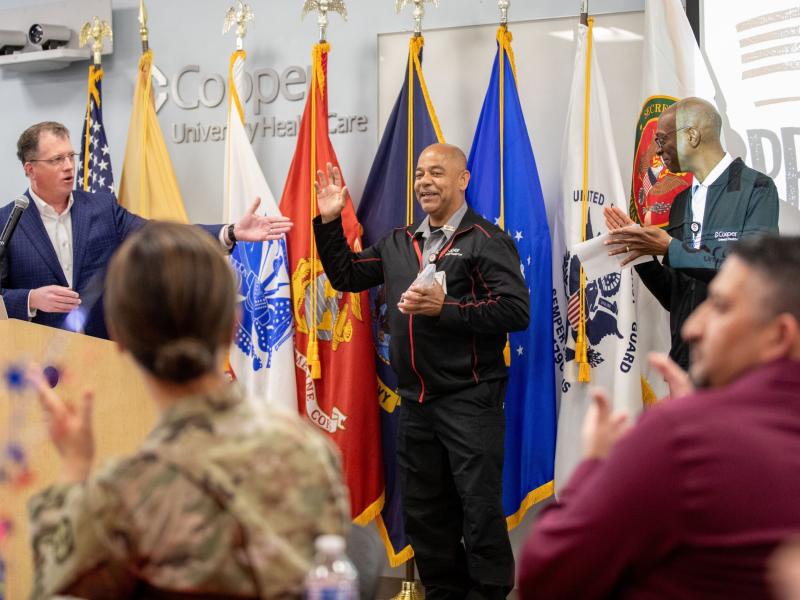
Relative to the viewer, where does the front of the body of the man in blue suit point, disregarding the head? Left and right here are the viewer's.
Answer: facing the viewer and to the right of the viewer

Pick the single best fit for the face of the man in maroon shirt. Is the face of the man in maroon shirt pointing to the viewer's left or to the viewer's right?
to the viewer's left

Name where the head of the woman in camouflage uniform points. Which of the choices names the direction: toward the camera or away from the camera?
away from the camera

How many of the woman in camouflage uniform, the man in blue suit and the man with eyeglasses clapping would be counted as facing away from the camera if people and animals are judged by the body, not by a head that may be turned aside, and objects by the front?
1

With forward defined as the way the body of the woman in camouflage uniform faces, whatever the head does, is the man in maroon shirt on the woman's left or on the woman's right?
on the woman's right

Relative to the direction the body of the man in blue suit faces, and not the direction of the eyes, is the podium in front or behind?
in front

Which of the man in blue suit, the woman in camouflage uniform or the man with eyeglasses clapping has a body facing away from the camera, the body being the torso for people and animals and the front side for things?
the woman in camouflage uniform

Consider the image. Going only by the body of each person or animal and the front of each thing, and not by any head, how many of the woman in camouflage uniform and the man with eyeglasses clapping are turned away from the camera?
1

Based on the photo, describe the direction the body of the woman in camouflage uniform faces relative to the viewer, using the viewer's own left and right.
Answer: facing away from the viewer

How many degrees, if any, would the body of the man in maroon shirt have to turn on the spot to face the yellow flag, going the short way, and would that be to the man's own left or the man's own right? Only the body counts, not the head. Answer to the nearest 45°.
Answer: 0° — they already face it

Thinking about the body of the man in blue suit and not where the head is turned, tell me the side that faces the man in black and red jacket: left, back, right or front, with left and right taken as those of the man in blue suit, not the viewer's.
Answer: left

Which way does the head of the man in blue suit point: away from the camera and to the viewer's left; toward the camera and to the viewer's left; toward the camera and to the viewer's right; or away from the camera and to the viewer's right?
toward the camera and to the viewer's right

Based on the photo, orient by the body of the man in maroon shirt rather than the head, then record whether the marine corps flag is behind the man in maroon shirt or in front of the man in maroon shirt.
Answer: in front
